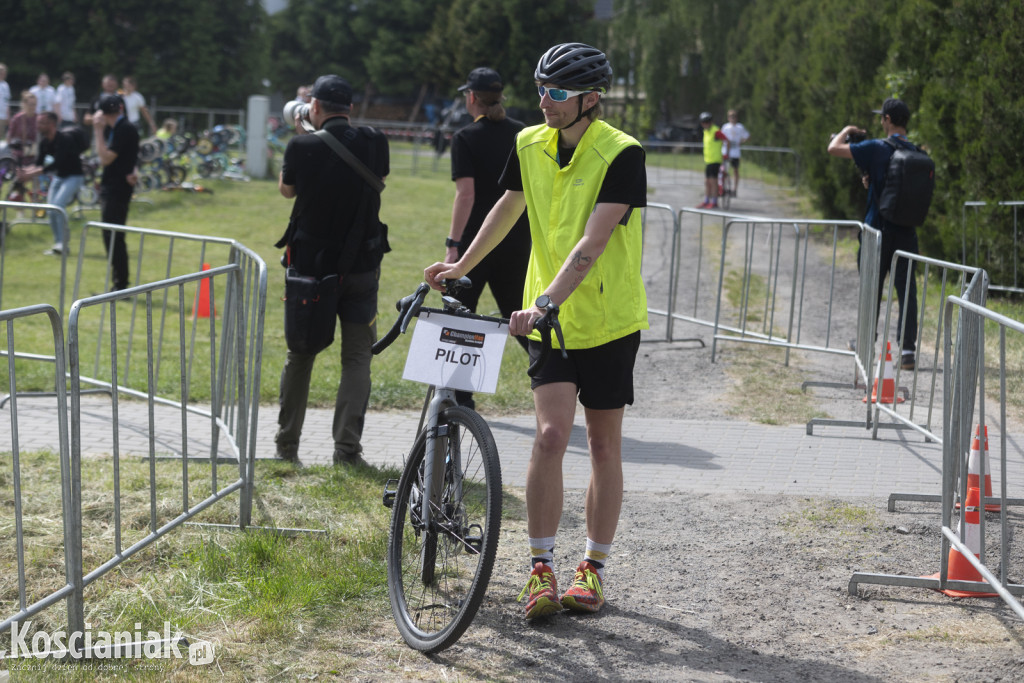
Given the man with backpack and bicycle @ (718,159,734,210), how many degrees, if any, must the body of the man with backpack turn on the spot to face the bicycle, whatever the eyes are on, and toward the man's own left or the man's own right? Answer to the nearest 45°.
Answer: approximately 45° to the man's own right

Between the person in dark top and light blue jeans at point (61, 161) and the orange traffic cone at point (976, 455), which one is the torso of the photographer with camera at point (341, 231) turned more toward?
the person in dark top and light blue jeans

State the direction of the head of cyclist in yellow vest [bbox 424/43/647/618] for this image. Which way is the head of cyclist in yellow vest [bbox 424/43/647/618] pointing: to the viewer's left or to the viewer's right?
to the viewer's left

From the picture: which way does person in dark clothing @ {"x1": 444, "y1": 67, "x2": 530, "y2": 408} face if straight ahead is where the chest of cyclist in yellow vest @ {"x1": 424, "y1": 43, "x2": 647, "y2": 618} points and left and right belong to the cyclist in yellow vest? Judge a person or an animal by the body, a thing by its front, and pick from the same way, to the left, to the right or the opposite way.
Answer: to the right

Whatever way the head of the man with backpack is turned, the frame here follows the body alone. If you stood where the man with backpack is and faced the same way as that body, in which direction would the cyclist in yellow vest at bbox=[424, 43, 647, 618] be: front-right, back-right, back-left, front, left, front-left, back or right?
back-left

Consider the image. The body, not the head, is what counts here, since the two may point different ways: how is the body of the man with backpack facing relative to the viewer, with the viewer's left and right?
facing away from the viewer and to the left of the viewer

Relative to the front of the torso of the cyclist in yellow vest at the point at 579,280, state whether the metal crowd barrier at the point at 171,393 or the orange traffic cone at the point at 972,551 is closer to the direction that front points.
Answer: the metal crowd barrier

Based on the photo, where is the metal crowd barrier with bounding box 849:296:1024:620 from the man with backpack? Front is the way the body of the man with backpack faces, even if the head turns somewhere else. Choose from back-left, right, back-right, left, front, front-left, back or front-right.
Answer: back-left

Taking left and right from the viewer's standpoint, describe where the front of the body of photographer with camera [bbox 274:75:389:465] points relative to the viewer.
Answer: facing away from the viewer and to the left of the viewer
